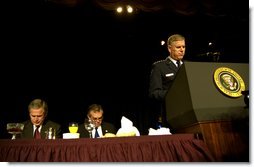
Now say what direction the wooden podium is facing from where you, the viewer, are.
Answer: facing the viewer and to the right of the viewer

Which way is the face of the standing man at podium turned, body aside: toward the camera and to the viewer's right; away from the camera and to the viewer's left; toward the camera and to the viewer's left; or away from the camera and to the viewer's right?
toward the camera and to the viewer's right

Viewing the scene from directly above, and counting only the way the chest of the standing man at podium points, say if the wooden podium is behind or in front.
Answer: in front

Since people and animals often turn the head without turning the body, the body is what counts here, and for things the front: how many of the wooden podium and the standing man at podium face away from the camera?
0
